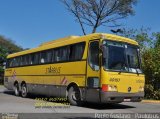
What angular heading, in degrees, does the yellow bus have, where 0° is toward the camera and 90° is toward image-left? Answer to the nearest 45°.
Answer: approximately 315°
